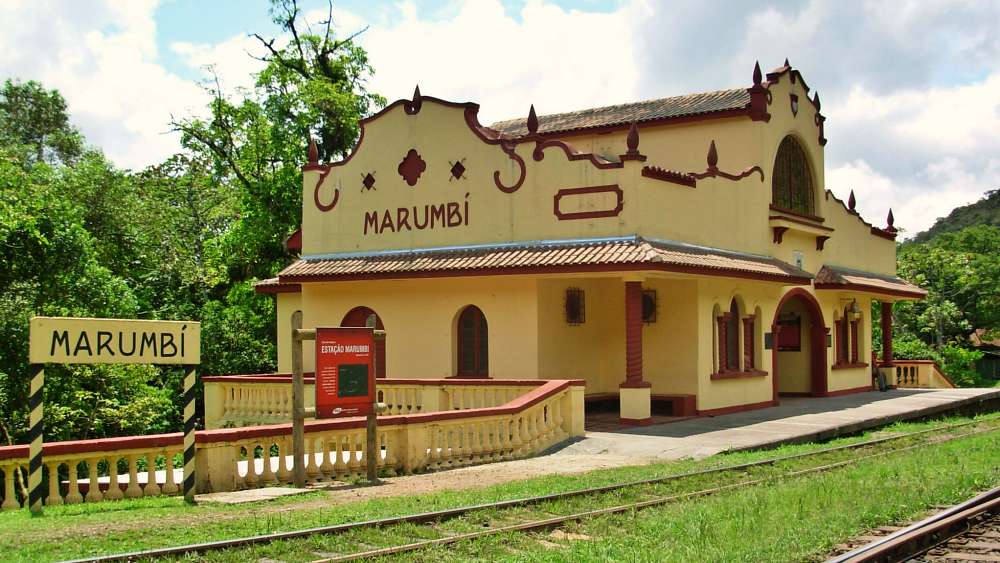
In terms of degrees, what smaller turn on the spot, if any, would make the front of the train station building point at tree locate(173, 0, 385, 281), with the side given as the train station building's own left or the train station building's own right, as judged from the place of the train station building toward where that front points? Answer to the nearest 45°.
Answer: approximately 180°

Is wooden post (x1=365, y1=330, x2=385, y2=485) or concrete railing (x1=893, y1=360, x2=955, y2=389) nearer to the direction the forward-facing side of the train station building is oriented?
the wooden post

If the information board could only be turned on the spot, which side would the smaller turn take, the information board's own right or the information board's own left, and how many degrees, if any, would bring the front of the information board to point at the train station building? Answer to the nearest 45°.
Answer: approximately 135° to the information board's own left

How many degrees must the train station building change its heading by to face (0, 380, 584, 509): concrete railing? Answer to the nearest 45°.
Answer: approximately 45° to its right

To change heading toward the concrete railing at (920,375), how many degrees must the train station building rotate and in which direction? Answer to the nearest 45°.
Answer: approximately 90° to its left

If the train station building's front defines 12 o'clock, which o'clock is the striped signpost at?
The striped signpost is roughly at 2 o'clock from the train station building.

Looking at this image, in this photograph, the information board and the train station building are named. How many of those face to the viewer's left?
0

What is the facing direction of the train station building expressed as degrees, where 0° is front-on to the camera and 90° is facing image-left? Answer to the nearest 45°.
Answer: approximately 315°

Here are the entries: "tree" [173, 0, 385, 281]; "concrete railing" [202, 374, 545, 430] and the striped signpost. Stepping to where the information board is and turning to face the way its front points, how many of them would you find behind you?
2

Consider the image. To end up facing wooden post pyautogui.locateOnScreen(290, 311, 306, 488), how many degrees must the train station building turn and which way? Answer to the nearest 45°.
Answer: approximately 45° to its right

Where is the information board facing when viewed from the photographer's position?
facing the viewer
